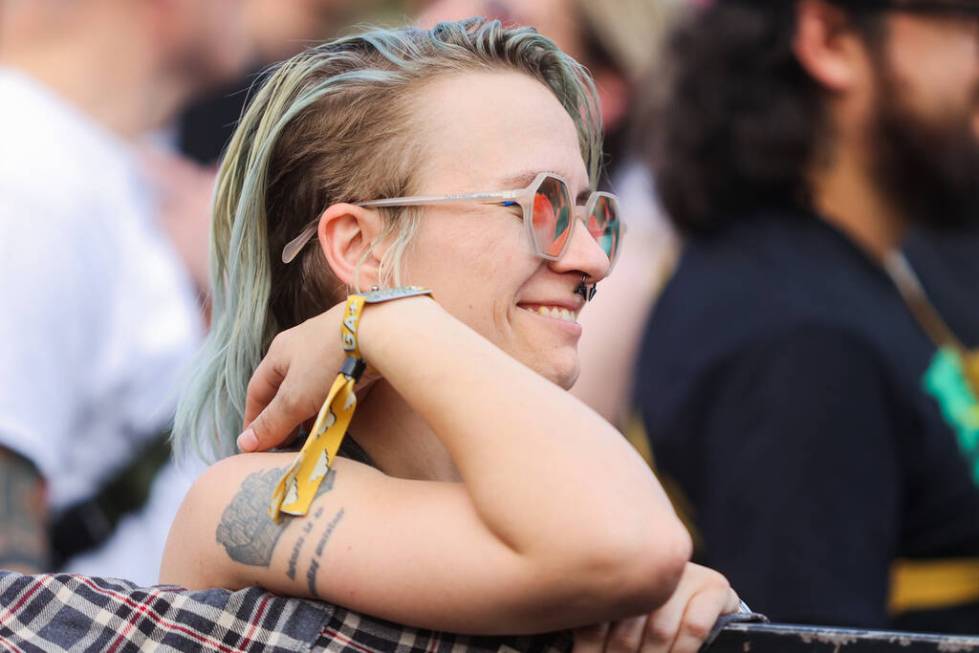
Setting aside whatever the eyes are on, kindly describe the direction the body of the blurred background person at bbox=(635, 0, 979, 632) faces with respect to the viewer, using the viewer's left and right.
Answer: facing to the right of the viewer

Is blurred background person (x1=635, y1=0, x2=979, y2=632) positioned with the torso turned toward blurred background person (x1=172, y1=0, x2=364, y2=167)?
no

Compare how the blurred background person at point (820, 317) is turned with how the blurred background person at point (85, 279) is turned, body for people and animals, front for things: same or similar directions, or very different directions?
same or similar directions

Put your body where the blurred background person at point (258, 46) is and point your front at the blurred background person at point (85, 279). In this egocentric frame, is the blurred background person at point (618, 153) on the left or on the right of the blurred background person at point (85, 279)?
left

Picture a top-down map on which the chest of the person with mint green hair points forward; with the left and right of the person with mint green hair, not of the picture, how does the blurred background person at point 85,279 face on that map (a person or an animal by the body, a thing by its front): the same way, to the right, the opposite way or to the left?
the same way

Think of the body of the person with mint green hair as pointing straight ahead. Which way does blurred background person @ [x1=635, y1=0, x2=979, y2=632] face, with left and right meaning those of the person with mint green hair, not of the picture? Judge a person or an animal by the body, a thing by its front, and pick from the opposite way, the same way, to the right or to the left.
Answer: the same way

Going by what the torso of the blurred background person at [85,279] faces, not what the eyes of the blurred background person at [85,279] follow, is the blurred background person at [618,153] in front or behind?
in front

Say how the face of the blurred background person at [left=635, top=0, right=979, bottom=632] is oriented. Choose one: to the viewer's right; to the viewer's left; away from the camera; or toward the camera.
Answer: to the viewer's right

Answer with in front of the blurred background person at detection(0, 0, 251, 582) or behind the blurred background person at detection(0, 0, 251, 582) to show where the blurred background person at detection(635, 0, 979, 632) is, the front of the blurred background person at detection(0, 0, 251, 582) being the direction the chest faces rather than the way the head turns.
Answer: in front

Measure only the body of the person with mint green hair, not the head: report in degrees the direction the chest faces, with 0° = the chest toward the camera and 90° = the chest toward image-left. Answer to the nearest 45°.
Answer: approximately 270°

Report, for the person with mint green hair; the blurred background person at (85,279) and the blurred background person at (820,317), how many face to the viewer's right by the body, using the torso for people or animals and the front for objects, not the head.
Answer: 3

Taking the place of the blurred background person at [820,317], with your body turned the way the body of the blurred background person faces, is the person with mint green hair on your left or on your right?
on your right

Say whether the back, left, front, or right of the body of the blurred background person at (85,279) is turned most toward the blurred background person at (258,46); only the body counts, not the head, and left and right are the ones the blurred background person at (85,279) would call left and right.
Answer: left

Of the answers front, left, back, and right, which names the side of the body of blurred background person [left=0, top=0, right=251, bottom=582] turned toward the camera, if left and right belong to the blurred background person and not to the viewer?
right

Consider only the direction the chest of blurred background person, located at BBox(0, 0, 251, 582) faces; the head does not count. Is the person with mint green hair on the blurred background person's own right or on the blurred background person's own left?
on the blurred background person's own right

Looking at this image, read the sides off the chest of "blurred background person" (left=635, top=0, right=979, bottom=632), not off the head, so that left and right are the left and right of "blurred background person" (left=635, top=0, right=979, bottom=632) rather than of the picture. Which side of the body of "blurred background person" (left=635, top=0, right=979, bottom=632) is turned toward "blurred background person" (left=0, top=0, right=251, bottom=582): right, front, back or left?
back
